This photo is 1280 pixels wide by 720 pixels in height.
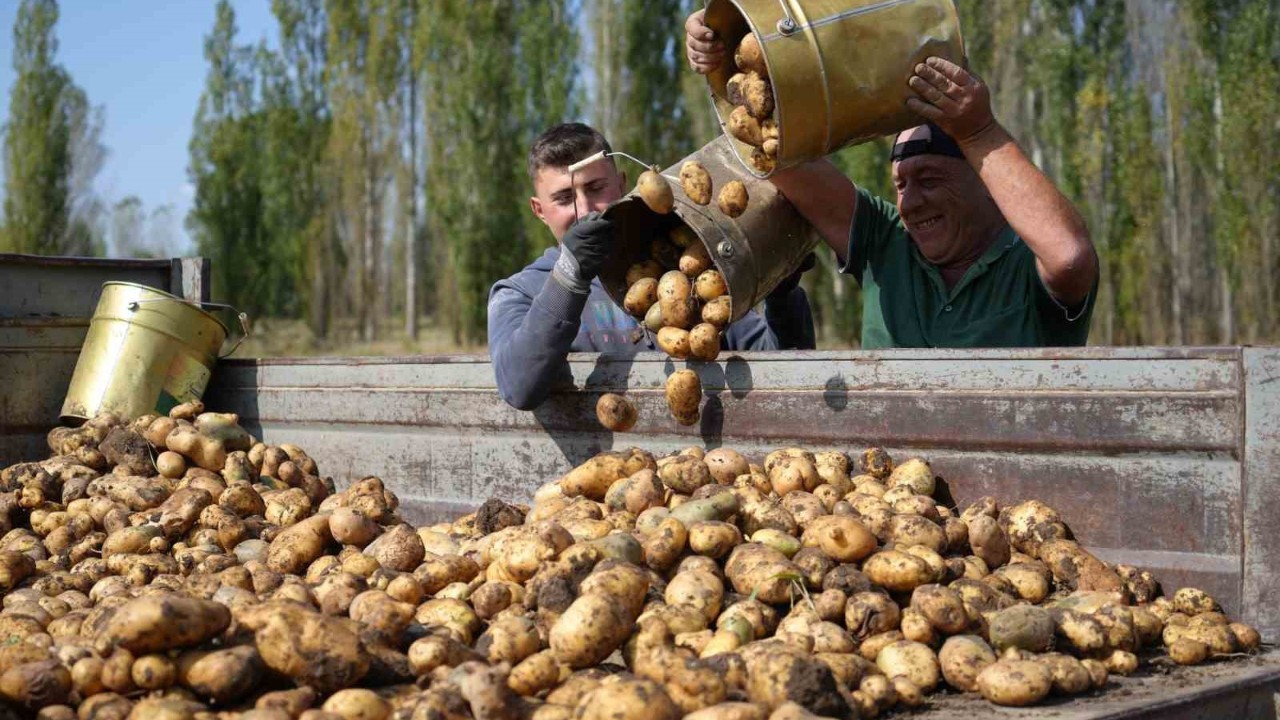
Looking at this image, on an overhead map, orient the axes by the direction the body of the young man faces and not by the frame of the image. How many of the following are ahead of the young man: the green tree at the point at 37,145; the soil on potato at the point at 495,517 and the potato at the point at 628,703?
2

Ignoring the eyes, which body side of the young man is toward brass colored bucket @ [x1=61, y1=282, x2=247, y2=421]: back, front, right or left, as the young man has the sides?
right

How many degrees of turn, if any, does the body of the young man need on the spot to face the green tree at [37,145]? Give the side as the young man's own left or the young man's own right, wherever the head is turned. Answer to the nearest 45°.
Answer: approximately 135° to the young man's own right

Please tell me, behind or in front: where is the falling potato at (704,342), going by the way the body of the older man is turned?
in front

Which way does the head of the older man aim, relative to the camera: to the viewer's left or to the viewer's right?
to the viewer's left

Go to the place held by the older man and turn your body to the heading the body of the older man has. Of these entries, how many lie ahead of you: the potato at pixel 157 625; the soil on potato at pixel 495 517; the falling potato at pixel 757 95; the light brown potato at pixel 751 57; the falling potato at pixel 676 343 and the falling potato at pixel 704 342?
6

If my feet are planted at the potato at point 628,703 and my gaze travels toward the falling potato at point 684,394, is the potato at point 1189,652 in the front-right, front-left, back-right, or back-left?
front-right

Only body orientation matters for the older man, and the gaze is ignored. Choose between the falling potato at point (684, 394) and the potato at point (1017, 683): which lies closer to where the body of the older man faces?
the falling potato

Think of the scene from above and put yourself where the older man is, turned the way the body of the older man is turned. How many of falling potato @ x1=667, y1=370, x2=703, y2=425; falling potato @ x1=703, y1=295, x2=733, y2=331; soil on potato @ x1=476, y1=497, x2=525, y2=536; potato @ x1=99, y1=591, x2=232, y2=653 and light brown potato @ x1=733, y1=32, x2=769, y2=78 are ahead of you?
5

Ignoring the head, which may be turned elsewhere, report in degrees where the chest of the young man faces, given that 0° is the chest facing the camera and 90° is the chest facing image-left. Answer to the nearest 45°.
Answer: approximately 0°

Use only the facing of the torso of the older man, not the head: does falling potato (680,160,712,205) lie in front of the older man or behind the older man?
in front

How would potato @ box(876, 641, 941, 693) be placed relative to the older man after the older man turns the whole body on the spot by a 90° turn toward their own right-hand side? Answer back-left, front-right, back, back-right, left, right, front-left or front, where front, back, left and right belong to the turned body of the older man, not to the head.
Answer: back-left

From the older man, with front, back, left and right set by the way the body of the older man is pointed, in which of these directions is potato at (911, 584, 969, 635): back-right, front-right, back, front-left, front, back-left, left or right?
front-left

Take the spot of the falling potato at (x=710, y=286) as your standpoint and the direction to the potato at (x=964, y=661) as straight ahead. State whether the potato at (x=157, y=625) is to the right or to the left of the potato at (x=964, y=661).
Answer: right

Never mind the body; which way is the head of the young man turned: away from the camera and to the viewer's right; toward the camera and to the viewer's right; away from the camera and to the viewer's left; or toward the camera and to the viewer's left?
toward the camera and to the viewer's right

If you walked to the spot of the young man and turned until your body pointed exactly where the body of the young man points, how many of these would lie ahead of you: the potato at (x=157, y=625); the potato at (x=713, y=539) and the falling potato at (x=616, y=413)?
3
